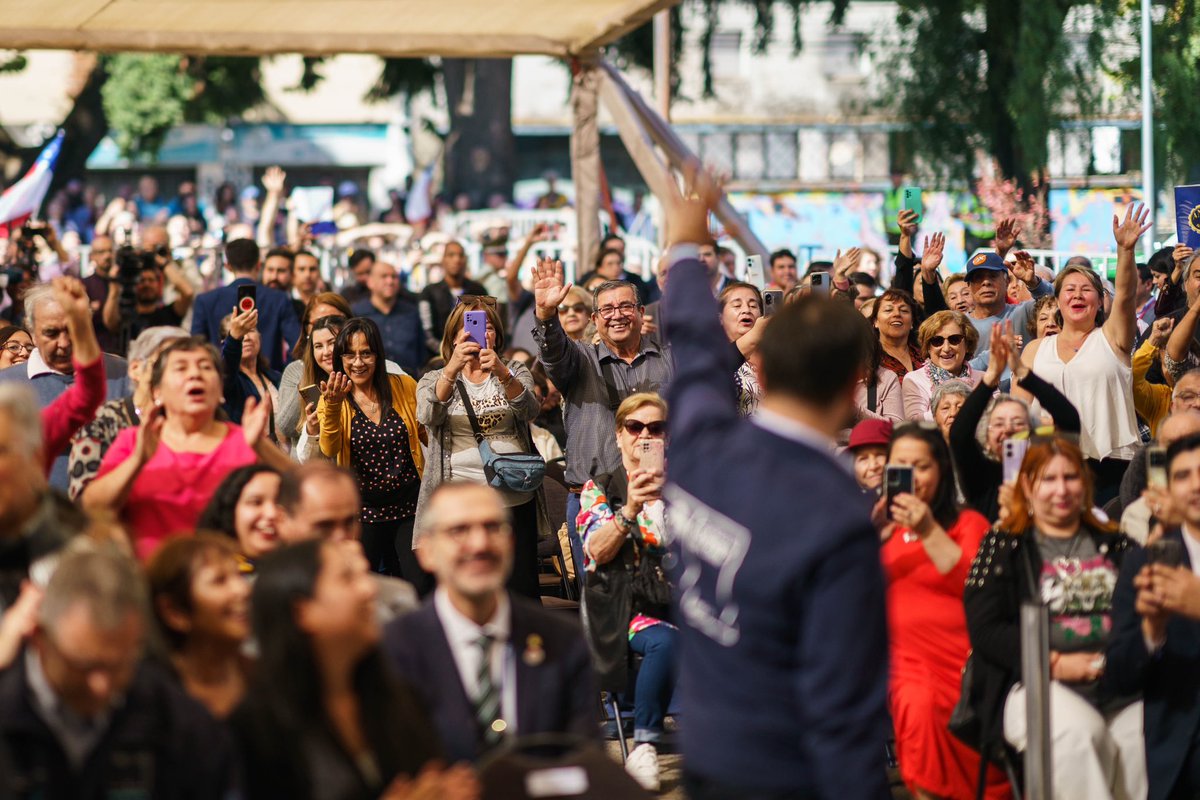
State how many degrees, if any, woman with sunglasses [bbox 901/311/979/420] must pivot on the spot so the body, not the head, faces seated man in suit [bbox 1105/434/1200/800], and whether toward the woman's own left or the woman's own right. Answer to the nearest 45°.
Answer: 0° — they already face them

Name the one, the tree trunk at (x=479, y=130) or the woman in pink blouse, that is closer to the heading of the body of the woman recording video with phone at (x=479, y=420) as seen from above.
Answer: the woman in pink blouse

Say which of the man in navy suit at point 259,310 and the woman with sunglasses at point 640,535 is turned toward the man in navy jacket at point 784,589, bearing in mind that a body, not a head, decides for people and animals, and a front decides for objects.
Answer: the woman with sunglasses

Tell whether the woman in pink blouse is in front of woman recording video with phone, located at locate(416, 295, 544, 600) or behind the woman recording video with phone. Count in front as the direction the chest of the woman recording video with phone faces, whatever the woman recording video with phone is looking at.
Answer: in front

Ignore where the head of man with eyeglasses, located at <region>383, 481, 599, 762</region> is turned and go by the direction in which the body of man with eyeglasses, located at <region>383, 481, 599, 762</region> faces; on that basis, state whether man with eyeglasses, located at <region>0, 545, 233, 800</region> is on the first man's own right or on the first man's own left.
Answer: on the first man's own right

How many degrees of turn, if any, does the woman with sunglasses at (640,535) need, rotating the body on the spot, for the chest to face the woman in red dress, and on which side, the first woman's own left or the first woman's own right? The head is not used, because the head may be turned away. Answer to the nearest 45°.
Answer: approximately 45° to the first woman's own left

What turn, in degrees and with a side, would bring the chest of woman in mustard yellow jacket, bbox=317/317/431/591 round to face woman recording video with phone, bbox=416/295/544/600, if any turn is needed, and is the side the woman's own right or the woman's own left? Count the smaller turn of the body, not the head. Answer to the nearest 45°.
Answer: approximately 90° to the woman's own left

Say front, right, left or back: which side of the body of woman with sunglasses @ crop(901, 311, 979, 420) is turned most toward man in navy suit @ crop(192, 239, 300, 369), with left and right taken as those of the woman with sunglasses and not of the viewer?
right
